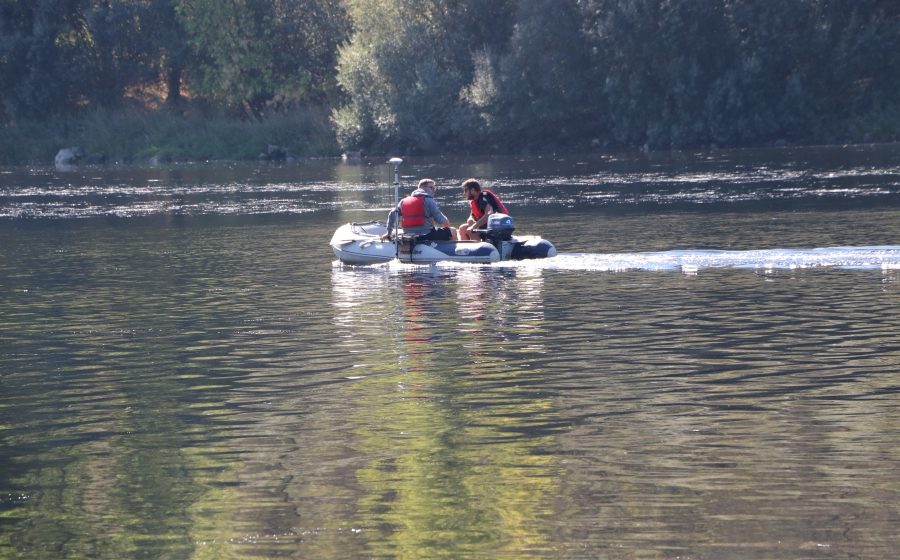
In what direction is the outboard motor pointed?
to the viewer's left

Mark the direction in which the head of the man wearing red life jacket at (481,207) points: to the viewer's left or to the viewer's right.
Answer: to the viewer's left

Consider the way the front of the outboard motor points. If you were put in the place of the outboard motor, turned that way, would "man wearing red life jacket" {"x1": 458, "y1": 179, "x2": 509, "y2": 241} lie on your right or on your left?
on your right
